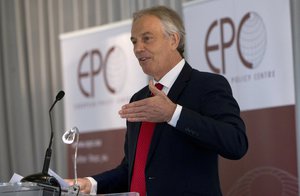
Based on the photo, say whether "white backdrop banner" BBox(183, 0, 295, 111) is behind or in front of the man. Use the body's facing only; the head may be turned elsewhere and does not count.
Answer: behind

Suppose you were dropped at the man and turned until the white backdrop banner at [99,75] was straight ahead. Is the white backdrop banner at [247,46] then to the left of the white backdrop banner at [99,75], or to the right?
right

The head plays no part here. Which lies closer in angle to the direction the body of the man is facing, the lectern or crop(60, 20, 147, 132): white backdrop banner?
the lectern

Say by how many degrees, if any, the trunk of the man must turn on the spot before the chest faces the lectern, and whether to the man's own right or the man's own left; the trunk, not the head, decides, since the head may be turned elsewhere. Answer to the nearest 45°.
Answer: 0° — they already face it

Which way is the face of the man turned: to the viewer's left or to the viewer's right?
to the viewer's left

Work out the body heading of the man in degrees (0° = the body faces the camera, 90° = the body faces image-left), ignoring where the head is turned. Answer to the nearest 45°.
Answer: approximately 45°

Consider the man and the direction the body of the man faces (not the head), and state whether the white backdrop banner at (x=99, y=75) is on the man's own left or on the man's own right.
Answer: on the man's own right

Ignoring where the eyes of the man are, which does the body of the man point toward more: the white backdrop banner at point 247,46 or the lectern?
the lectern
